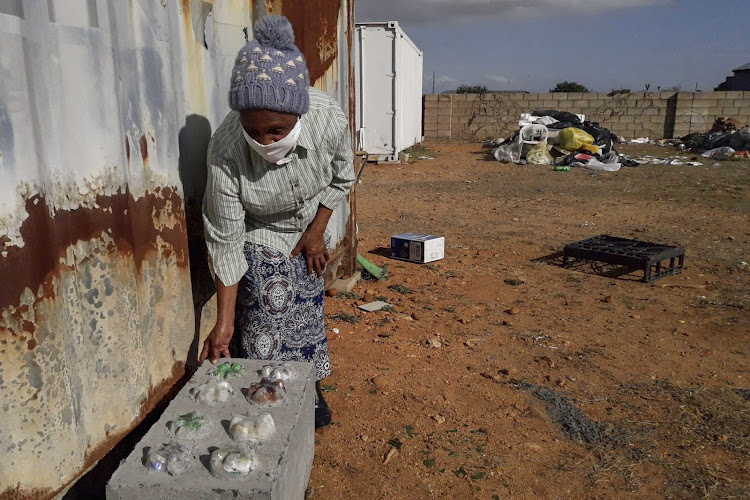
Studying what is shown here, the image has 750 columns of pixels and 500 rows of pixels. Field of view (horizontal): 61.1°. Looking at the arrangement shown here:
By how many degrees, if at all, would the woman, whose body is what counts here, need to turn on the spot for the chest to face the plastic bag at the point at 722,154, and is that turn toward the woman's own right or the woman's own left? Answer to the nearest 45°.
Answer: approximately 135° to the woman's own left

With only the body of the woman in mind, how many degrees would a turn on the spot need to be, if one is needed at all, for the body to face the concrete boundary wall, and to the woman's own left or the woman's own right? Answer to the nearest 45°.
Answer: approximately 135° to the woman's own left

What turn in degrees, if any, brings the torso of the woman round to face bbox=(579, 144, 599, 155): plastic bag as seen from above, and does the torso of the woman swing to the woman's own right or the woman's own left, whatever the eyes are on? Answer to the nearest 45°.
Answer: approximately 135° to the woman's own left

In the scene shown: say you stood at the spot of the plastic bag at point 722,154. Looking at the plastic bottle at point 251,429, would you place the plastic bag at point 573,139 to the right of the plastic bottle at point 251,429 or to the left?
right

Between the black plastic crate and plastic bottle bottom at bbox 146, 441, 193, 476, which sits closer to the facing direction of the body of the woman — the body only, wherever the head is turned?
the plastic bottle bottom

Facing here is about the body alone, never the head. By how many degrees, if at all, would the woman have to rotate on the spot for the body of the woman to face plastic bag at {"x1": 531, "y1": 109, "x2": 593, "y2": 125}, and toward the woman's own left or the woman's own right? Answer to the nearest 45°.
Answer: approximately 135° to the woman's own left

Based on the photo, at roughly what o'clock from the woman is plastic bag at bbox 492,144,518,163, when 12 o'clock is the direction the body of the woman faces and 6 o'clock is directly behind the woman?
The plastic bag is roughly at 7 o'clock from the woman.

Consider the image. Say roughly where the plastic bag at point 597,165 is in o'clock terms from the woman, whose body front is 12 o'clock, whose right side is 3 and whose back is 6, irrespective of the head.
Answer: The plastic bag is roughly at 7 o'clock from the woman.

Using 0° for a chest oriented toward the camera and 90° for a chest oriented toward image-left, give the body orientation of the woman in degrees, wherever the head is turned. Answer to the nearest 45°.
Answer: approximately 0°
